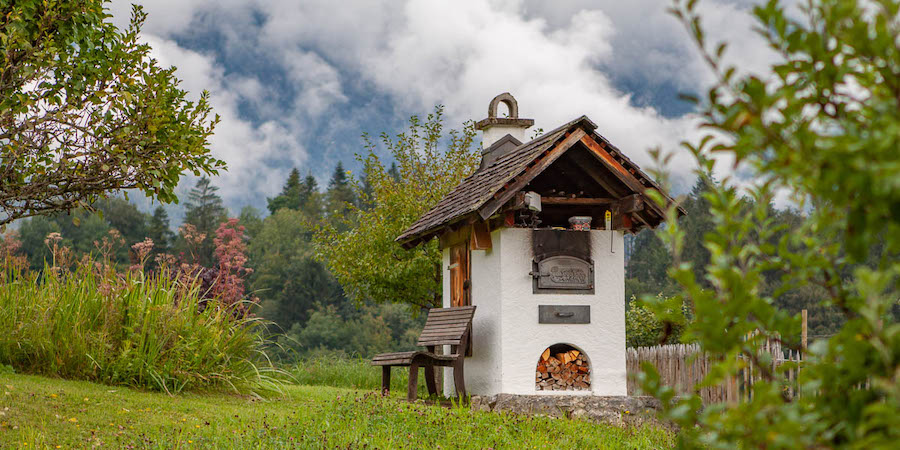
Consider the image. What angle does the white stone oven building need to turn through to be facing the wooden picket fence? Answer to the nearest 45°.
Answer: approximately 135° to its left

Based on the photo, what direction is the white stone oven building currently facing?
toward the camera

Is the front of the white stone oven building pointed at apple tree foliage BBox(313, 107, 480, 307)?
no

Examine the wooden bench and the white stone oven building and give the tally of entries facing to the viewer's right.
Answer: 0

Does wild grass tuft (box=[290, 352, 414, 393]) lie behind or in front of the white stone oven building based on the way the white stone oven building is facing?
behind

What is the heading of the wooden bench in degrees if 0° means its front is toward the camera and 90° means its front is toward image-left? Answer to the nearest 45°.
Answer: approximately 45°

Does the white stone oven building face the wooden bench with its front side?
no

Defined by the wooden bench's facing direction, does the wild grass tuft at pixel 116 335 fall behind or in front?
in front

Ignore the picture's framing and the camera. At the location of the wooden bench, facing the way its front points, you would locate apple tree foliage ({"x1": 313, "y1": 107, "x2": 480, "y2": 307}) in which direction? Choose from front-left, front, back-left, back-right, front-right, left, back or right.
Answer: back-right
